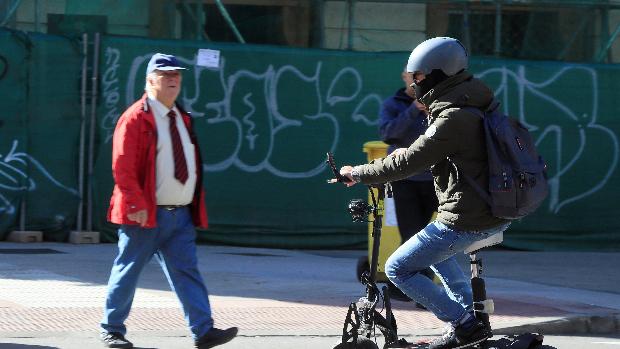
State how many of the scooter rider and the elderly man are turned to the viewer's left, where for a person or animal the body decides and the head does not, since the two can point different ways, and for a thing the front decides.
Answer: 1

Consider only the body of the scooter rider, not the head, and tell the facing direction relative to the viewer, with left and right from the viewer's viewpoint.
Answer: facing to the left of the viewer

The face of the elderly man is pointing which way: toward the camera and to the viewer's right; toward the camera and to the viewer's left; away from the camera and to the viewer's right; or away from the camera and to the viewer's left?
toward the camera and to the viewer's right

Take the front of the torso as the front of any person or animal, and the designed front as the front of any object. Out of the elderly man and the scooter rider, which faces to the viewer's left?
the scooter rider

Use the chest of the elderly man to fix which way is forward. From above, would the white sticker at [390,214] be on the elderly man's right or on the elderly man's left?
on the elderly man's left

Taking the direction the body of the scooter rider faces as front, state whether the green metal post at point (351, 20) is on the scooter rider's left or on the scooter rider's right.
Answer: on the scooter rider's right

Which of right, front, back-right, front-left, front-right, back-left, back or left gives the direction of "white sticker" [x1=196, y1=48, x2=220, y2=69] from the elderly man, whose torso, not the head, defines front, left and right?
back-left

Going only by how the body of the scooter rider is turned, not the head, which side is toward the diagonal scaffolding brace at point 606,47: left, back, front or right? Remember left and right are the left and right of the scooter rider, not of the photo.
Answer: right

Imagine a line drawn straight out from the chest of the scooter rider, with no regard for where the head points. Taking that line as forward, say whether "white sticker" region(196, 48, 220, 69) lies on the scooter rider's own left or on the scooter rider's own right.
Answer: on the scooter rider's own right

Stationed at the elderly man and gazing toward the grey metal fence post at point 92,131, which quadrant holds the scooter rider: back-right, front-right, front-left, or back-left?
back-right

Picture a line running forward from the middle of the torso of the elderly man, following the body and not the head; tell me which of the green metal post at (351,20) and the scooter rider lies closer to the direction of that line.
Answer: the scooter rider

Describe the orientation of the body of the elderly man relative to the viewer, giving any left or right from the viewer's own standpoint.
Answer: facing the viewer and to the right of the viewer

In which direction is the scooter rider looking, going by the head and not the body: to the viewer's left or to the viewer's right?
to the viewer's left

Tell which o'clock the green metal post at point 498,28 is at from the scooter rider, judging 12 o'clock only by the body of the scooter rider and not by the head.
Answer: The green metal post is roughly at 3 o'clock from the scooter rider.
